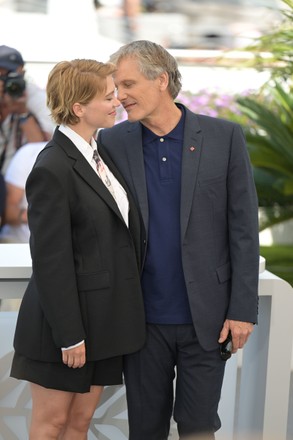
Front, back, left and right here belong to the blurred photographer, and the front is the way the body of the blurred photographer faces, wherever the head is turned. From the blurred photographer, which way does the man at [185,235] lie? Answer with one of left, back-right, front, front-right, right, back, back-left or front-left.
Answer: front

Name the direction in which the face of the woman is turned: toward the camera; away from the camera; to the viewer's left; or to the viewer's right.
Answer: to the viewer's right

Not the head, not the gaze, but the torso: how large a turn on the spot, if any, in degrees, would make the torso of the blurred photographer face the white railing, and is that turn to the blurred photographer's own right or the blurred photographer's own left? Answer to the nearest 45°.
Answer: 0° — they already face it

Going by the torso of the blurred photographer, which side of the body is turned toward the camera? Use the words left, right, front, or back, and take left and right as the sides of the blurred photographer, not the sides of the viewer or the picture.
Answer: front

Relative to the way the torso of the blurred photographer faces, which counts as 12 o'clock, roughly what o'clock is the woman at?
The woman is roughly at 12 o'clock from the blurred photographer.
